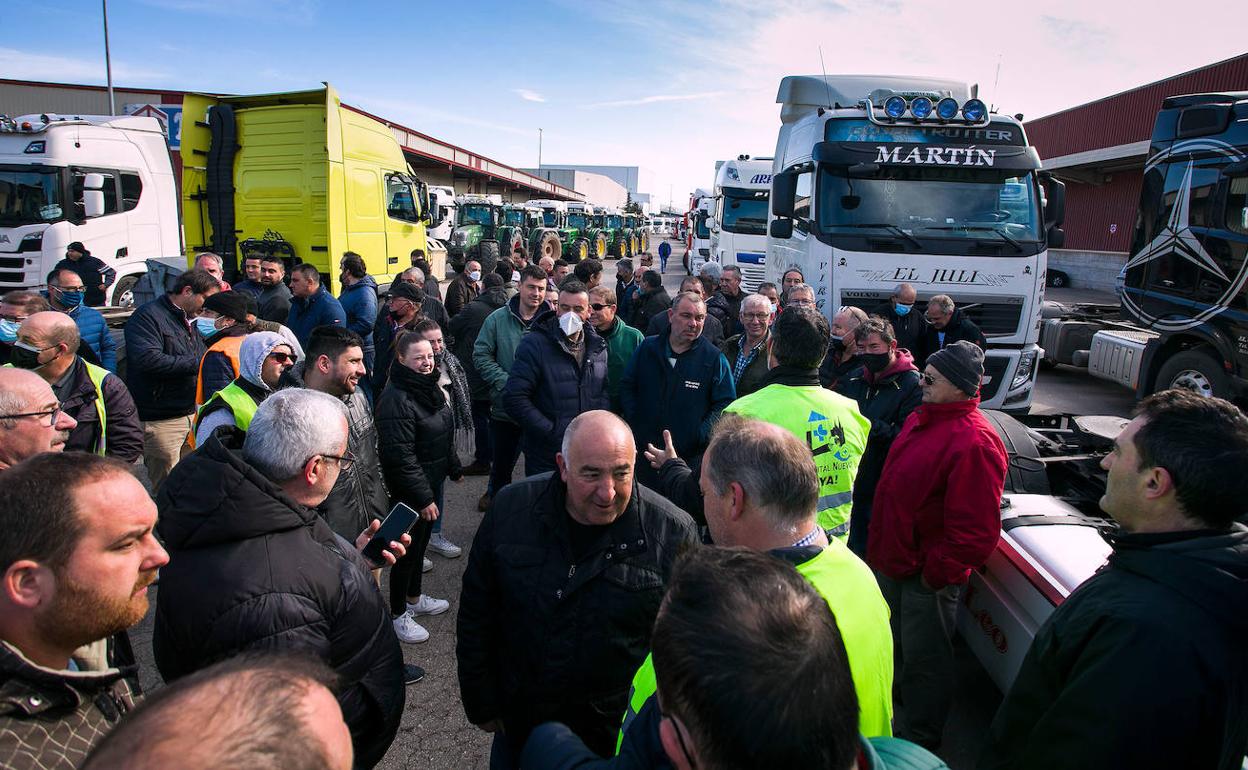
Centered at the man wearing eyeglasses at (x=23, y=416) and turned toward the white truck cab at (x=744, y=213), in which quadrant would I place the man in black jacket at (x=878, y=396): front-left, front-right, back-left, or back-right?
front-right

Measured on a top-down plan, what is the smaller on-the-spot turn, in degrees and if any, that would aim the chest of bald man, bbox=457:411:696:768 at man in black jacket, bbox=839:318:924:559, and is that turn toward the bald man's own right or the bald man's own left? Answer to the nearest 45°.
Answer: approximately 135° to the bald man's own left

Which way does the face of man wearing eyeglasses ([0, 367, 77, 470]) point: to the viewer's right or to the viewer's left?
to the viewer's right

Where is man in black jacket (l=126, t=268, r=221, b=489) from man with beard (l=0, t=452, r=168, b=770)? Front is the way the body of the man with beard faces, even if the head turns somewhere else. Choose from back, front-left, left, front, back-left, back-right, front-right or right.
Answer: left

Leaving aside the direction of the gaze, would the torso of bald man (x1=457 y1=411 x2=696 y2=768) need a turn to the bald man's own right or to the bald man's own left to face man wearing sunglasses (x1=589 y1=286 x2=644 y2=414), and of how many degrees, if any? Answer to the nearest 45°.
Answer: approximately 180°

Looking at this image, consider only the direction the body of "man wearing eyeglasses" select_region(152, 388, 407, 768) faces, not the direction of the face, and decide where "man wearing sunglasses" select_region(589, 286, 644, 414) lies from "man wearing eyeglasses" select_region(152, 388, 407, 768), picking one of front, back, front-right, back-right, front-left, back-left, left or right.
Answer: front

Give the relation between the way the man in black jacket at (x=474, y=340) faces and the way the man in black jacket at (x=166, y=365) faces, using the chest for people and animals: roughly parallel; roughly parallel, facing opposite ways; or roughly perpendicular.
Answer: roughly parallel

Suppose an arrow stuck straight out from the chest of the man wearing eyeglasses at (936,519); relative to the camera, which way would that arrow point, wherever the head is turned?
to the viewer's left

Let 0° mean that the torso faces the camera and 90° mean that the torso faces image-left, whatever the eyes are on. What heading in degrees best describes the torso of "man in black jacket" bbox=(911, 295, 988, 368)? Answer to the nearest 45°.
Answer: approximately 45°

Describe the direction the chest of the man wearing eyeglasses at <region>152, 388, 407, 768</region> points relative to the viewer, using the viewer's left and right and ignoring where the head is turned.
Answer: facing away from the viewer and to the right of the viewer

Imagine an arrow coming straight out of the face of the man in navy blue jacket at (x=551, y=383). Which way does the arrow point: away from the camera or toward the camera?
toward the camera

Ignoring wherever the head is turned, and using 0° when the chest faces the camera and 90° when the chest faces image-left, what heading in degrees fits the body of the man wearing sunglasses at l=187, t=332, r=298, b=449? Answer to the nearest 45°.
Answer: approximately 270°
